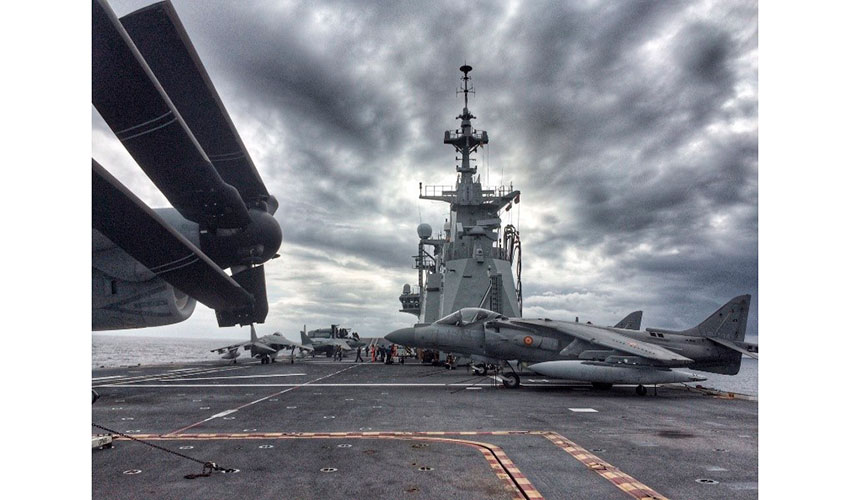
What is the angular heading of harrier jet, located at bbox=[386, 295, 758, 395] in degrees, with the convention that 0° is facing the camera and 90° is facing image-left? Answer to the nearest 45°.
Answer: approximately 90°
